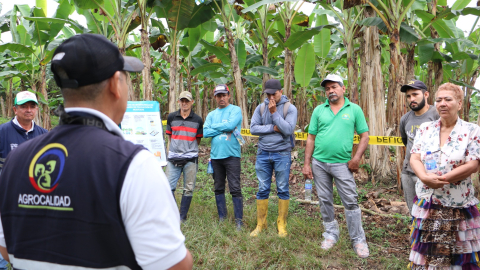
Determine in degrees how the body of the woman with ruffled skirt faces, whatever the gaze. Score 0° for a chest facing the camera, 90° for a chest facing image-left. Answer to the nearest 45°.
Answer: approximately 45°

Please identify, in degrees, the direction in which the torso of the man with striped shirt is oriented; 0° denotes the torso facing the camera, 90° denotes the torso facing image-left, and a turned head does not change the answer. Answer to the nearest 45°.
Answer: approximately 0°

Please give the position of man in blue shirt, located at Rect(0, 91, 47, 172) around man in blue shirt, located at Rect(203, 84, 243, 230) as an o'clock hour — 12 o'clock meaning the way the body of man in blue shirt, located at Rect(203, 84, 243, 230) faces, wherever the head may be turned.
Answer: man in blue shirt, located at Rect(0, 91, 47, 172) is roughly at 2 o'clock from man in blue shirt, located at Rect(203, 84, 243, 230).

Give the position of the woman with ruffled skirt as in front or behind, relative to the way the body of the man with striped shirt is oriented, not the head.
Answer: in front

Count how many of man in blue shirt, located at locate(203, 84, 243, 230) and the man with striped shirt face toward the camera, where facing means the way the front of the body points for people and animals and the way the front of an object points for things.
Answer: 2

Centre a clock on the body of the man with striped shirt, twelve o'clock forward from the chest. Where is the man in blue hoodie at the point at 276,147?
The man in blue hoodie is roughly at 10 o'clock from the man with striped shirt.
